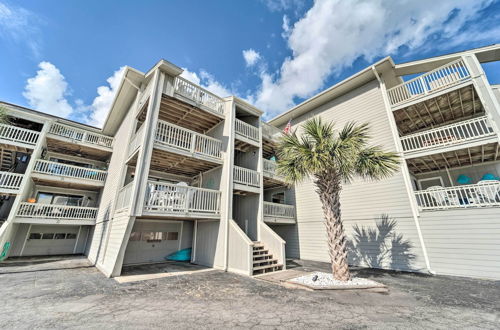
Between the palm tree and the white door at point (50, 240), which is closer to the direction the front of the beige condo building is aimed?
the palm tree

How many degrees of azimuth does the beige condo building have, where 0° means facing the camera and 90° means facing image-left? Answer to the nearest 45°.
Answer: approximately 0°
